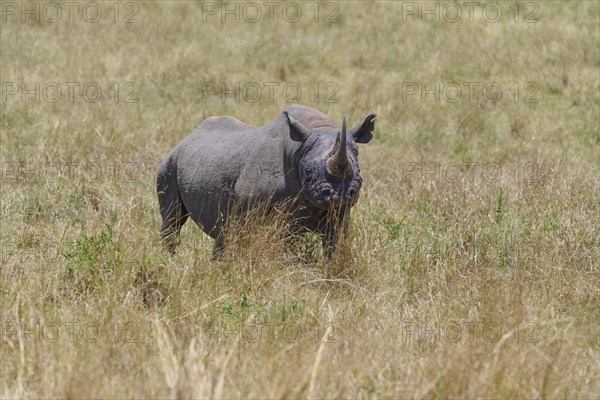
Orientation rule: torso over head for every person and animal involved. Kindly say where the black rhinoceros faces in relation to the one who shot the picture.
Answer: facing the viewer and to the right of the viewer
